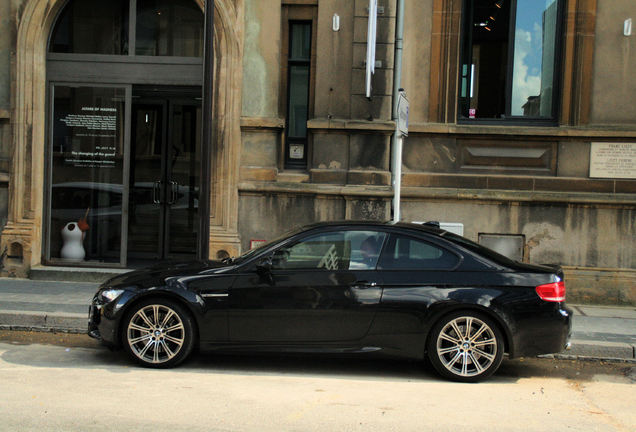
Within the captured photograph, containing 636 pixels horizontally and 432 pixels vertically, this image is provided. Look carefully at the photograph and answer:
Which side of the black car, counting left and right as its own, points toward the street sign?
right

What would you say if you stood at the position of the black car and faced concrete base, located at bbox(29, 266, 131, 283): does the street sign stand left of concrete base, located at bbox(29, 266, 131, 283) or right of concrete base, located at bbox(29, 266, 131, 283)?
right

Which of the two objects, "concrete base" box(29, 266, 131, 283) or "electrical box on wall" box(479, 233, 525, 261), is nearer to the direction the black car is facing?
the concrete base

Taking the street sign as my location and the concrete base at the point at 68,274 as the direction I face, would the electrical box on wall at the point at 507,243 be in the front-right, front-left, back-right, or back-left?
back-right

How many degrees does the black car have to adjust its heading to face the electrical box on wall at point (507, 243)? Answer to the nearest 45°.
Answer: approximately 135° to its right

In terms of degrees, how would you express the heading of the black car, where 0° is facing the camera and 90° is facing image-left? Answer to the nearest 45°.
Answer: approximately 90°

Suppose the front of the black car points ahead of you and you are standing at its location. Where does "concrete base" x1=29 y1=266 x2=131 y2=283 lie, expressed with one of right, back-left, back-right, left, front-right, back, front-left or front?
front-right

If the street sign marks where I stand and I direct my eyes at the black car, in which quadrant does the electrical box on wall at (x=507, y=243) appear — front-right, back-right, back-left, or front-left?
back-left
